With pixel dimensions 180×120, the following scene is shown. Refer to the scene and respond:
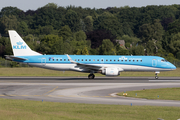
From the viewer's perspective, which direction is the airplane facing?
to the viewer's right
